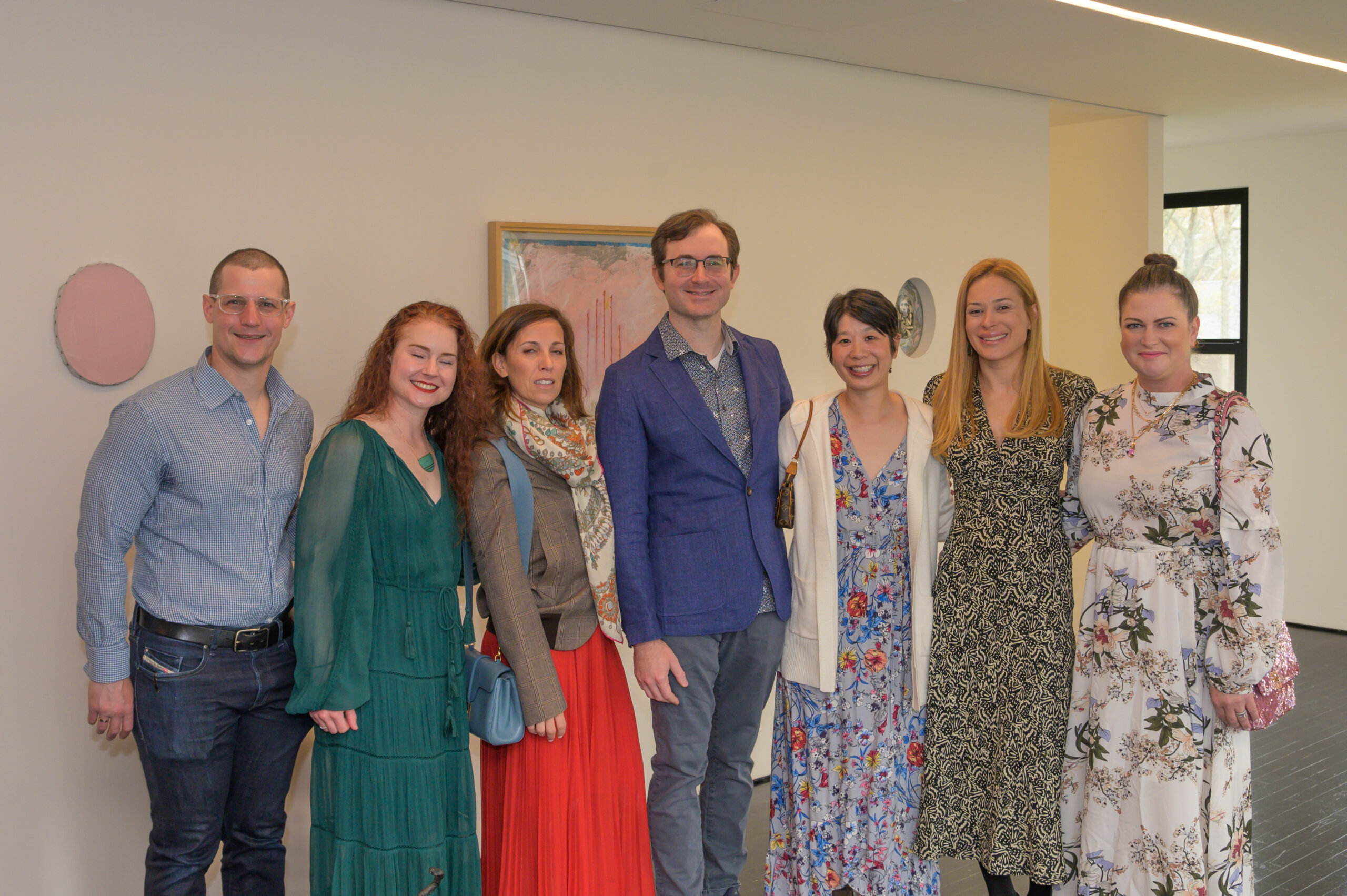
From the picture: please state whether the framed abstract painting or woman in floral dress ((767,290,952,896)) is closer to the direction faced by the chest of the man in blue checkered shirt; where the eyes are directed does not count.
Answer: the woman in floral dress

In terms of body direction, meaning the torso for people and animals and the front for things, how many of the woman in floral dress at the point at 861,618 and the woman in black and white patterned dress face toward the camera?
2

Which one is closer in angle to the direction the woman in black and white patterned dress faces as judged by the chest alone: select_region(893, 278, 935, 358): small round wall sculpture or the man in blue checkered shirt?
the man in blue checkered shirt

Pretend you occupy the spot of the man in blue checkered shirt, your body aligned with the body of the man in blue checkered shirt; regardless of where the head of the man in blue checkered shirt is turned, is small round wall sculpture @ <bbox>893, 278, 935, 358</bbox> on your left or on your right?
on your left

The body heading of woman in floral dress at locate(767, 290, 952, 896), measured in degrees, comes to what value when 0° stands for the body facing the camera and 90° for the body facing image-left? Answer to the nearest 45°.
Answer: approximately 0°

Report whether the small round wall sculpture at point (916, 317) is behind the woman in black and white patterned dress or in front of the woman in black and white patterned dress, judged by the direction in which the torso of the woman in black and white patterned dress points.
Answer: behind

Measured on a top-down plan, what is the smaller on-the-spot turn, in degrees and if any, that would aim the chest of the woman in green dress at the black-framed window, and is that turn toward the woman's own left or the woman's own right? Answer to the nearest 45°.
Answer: approximately 90° to the woman's own left

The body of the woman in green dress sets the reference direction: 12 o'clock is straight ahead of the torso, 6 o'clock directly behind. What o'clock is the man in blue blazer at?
The man in blue blazer is roughly at 10 o'clock from the woman in green dress.

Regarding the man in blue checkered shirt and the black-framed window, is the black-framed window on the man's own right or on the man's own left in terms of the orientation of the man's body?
on the man's own left

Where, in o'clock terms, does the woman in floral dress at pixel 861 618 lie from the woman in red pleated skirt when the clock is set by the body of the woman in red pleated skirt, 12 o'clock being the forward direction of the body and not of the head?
The woman in floral dress is roughly at 10 o'clock from the woman in red pleated skirt.
